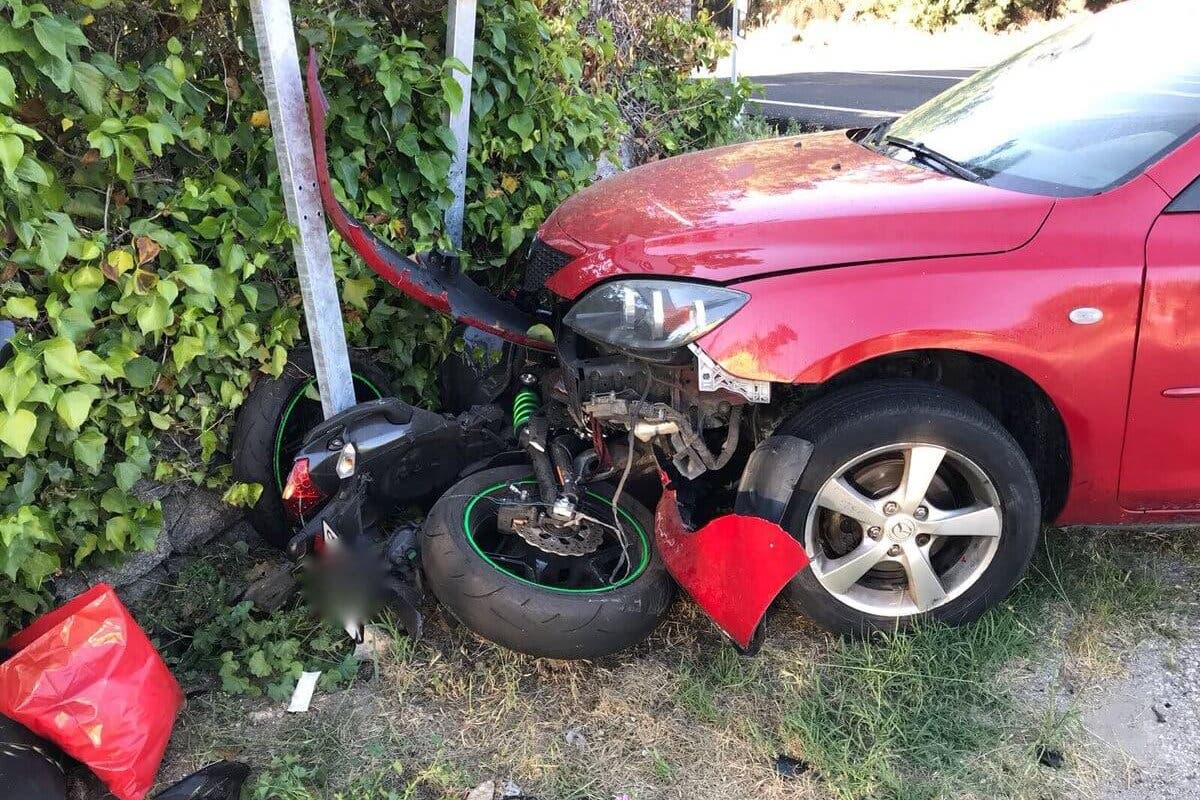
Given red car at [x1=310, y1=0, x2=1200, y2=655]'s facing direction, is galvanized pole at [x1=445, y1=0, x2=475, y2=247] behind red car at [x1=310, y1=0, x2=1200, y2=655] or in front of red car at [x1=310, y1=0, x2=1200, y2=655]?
in front

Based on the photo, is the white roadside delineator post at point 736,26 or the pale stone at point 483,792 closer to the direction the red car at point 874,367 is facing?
the pale stone

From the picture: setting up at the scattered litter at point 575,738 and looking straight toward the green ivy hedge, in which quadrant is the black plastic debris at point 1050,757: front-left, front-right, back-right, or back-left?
back-right

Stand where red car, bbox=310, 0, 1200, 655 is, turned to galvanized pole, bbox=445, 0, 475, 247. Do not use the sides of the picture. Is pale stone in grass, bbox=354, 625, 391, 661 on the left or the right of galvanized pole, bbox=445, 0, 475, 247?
left

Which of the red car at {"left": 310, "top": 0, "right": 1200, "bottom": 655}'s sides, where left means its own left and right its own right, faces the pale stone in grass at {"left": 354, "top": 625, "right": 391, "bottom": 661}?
front

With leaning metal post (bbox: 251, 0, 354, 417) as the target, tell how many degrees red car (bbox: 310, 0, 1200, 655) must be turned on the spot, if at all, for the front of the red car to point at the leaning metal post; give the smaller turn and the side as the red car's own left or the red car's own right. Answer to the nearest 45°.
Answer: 0° — it already faces it

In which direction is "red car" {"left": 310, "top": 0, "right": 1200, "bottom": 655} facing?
to the viewer's left

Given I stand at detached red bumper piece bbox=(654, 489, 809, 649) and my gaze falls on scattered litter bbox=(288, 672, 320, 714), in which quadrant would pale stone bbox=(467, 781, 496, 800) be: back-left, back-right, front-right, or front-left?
front-left

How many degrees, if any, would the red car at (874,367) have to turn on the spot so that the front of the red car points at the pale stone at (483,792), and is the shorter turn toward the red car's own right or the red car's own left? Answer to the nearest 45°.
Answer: approximately 45° to the red car's own left

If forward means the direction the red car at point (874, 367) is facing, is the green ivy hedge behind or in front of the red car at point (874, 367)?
in front
